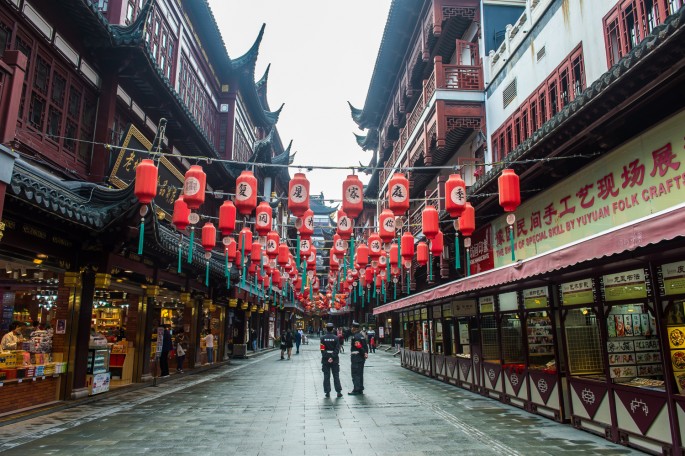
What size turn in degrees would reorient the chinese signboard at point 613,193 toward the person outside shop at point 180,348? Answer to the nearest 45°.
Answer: approximately 45° to its right

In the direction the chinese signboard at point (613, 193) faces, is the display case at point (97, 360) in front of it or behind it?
in front

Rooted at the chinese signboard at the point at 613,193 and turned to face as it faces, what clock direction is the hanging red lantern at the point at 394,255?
The hanging red lantern is roughly at 3 o'clock from the chinese signboard.

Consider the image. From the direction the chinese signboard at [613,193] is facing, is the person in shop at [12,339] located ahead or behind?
ahead

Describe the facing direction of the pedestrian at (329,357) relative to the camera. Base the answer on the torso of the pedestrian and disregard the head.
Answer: away from the camera

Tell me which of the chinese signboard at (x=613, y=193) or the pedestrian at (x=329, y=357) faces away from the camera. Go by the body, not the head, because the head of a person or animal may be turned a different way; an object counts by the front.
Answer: the pedestrian

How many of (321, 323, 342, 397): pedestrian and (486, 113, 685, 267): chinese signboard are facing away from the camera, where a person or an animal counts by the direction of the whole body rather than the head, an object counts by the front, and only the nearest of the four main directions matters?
1

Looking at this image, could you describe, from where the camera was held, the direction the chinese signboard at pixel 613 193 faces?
facing the viewer and to the left of the viewer

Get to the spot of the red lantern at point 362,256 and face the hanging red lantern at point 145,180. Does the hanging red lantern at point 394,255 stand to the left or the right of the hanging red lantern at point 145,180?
left

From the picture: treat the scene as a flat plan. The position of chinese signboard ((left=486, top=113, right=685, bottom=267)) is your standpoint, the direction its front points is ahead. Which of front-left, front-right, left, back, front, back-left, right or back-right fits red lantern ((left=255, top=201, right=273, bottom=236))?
front-right

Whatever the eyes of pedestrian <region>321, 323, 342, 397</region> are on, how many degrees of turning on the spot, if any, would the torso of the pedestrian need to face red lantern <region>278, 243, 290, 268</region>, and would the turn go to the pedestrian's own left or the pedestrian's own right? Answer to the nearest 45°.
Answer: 0° — they already face it

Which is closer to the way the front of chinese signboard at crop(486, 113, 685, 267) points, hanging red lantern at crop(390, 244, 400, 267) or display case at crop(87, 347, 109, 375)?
the display case
